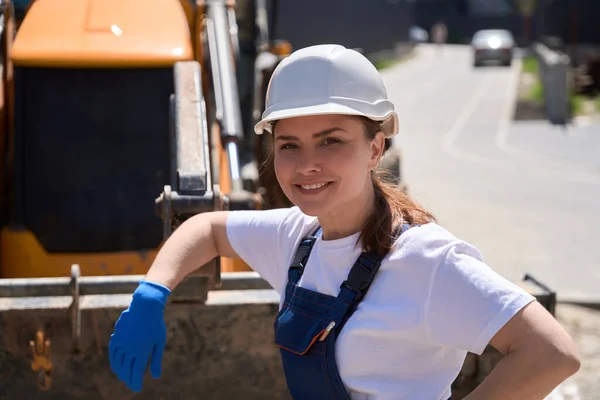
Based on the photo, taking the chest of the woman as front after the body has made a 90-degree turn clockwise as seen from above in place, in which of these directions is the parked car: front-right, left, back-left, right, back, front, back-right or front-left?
front-right

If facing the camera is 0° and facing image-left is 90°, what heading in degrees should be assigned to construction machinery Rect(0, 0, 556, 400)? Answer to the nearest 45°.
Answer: approximately 0°

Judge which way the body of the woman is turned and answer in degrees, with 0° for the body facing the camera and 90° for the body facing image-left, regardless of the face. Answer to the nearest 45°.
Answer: approximately 45°

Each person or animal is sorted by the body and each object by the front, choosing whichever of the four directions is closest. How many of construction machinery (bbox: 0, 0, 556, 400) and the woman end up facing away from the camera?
0

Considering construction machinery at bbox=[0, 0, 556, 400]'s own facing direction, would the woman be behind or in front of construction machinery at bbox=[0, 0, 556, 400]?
in front

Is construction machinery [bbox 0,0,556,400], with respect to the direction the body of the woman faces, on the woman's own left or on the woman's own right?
on the woman's own right

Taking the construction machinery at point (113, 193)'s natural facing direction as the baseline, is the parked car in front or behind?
behind
